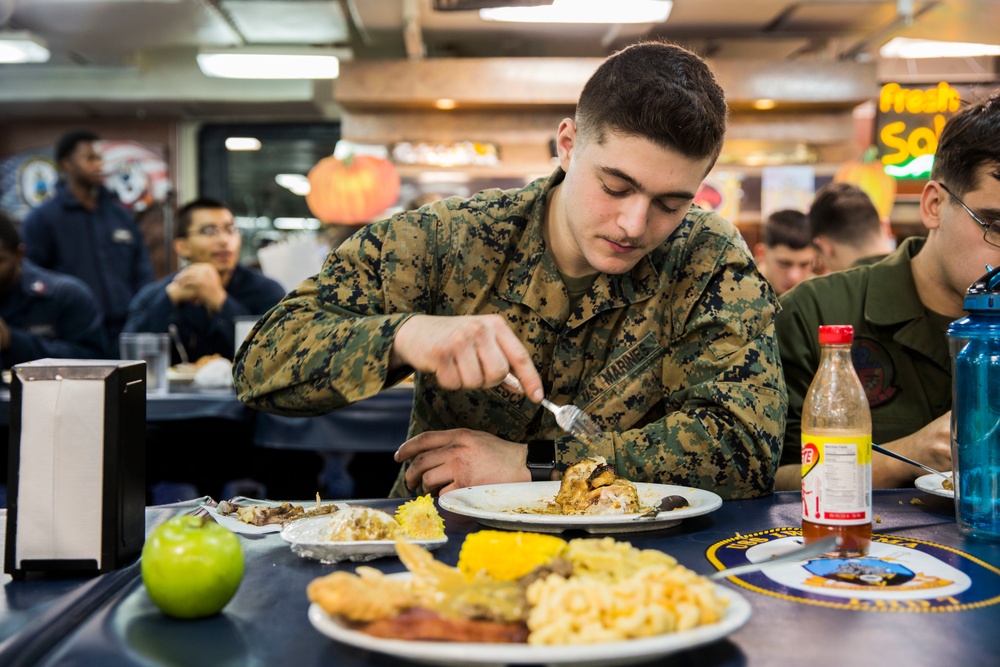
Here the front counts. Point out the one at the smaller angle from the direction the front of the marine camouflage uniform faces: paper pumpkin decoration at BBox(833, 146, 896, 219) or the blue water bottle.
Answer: the blue water bottle

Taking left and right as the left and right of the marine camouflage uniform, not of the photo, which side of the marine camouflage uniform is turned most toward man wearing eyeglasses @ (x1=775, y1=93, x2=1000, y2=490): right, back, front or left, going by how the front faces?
left

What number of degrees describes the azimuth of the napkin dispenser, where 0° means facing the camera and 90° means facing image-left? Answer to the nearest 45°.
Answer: approximately 0°

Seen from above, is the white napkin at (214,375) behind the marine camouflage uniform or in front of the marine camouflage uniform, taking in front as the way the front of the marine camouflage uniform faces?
behind

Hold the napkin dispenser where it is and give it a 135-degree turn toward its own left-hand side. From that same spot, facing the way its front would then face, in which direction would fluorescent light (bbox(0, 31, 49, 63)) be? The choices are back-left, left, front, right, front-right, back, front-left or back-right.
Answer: front-left

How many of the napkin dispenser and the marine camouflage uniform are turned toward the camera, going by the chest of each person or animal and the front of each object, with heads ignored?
2

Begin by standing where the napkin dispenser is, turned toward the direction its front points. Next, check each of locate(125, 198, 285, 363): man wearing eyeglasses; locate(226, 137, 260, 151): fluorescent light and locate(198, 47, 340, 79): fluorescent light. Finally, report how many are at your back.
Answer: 3
